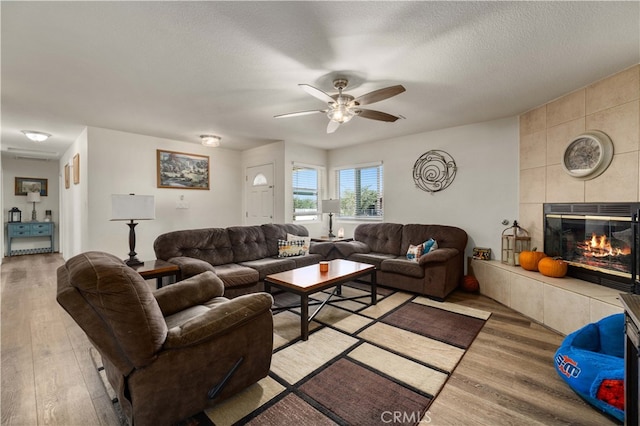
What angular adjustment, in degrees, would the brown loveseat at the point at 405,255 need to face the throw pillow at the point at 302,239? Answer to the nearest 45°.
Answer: approximately 45° to its right

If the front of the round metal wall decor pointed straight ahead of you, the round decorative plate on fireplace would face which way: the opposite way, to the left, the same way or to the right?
to the right

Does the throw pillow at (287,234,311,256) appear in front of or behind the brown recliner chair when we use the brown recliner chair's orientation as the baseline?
in front

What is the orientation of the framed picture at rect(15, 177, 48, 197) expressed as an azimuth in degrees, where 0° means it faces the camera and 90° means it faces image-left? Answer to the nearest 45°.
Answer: approximately 0°

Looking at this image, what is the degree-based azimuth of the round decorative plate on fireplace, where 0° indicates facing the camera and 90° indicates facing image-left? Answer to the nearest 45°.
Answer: approximately 45°

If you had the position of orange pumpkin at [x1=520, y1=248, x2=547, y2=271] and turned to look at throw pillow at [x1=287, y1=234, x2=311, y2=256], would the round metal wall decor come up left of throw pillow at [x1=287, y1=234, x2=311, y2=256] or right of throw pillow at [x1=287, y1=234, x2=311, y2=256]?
right

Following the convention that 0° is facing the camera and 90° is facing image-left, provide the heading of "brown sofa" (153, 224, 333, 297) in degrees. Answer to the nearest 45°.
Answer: approximately 315°

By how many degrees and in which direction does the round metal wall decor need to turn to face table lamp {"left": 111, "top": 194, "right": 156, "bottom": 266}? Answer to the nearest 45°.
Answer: approximately 45° to its right

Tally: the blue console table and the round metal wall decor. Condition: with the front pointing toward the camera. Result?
2

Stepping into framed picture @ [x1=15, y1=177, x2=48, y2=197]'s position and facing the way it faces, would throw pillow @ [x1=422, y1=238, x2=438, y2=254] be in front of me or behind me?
in front

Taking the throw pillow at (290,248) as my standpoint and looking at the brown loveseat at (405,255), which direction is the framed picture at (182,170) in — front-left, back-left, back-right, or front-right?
back-left
